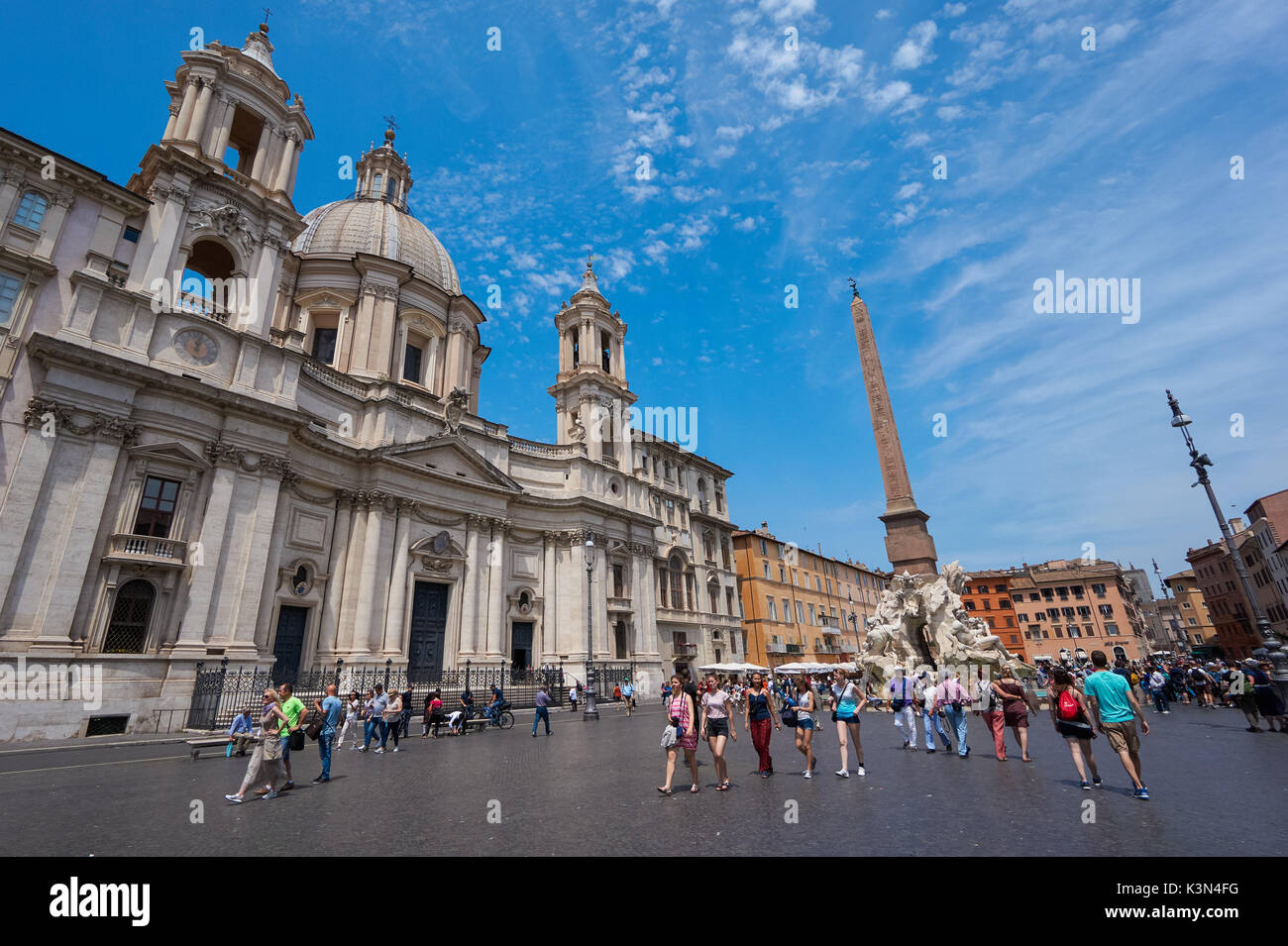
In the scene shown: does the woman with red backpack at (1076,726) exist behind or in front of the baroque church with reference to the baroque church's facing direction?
in front

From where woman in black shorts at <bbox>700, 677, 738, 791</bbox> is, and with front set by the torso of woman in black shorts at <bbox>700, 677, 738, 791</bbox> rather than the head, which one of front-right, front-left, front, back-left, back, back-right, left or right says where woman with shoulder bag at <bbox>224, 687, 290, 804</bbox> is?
right

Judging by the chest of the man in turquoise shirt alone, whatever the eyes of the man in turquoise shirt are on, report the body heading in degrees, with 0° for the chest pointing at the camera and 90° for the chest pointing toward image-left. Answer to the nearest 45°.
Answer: approximately 180°

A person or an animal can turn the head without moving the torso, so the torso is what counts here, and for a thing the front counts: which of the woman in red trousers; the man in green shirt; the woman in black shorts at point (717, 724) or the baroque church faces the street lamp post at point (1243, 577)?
the baroque church

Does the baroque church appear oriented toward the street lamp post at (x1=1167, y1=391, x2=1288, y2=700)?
yes

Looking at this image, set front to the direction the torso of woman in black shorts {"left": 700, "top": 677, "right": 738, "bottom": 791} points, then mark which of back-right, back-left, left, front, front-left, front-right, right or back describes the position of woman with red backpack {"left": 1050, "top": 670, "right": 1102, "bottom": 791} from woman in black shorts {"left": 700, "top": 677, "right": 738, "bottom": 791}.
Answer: left

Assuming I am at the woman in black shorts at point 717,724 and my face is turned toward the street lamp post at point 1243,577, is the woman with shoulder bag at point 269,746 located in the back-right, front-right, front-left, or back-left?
back-left

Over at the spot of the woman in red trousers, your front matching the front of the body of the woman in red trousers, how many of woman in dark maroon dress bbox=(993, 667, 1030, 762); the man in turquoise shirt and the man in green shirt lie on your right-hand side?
1

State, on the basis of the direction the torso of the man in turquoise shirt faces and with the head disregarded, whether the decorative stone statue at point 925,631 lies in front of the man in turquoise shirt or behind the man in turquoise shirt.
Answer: in front

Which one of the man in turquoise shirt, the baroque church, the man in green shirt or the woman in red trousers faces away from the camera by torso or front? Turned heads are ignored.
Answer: the man in turquoise shirt

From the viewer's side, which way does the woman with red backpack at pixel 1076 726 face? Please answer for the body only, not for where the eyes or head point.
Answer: away from the camera

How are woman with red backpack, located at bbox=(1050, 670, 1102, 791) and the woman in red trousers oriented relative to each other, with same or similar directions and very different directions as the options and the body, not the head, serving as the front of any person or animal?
very different directions

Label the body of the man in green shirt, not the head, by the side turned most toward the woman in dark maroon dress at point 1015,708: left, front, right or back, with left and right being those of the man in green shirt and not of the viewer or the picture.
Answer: left

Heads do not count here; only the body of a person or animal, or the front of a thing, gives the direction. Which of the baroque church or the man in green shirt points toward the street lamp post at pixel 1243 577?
the baroque church

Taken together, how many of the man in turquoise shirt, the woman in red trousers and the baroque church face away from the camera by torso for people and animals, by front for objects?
1

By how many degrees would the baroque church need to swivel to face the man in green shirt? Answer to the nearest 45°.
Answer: approximately 45° to its right
